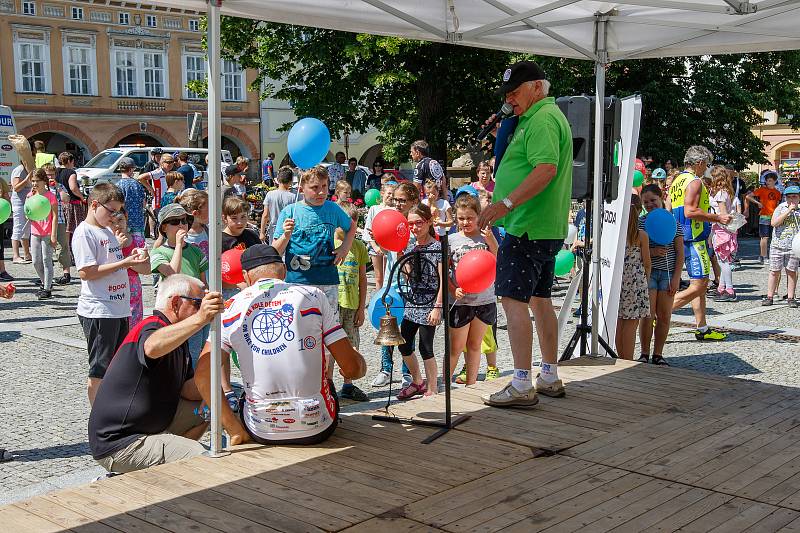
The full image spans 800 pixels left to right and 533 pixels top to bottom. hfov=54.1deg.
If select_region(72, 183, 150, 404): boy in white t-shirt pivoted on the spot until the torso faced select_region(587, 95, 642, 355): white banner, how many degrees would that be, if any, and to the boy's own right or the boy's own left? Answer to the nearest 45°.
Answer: approximately 45° to the boy's own left

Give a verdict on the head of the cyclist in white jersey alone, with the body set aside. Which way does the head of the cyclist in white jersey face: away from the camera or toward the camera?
away from the camera

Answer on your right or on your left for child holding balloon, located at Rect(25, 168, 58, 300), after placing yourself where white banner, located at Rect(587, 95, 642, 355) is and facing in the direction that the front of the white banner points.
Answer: on your right

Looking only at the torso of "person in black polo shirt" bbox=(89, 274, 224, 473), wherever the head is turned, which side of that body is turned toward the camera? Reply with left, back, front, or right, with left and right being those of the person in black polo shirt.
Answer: right

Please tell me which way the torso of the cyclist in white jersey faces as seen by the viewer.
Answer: away from the camera

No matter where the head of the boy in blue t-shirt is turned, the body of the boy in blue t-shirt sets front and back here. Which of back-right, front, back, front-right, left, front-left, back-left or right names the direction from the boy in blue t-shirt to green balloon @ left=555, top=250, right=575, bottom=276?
back-left

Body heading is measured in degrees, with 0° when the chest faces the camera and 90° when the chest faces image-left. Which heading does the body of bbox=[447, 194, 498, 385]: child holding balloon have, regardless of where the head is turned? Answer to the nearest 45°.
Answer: approximately 0°

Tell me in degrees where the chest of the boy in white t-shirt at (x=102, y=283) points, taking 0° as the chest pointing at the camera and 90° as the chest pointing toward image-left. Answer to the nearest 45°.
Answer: approximately 315°

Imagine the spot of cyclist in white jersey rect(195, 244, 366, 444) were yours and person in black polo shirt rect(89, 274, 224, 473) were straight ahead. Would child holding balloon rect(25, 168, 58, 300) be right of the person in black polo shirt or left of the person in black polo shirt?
right
